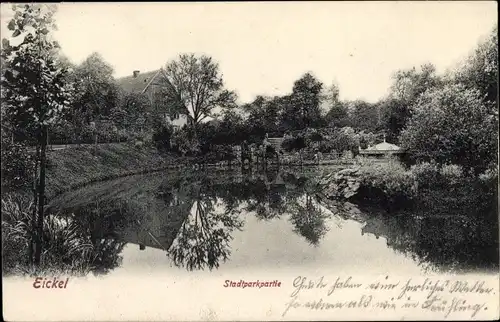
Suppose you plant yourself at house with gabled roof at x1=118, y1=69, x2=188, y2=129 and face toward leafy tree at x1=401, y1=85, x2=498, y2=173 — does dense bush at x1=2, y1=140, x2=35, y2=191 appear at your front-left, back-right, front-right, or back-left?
front-right
